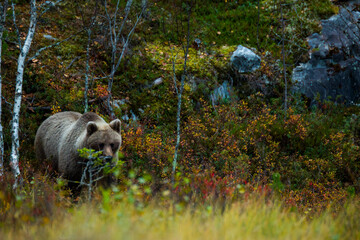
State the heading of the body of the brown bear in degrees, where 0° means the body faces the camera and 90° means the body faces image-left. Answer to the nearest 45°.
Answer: approximately 315°
